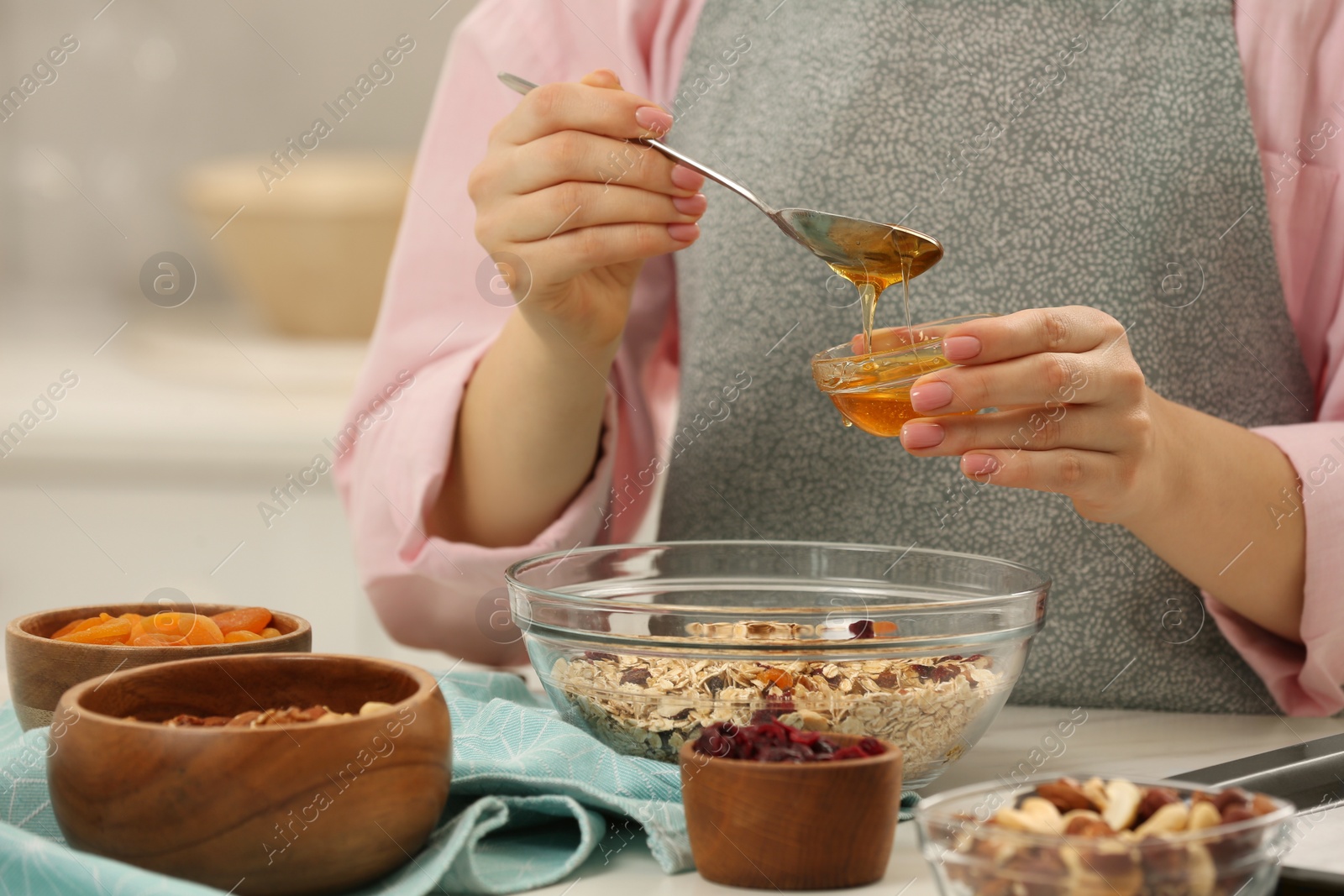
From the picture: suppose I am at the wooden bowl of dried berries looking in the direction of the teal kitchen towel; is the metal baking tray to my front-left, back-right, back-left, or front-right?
back-right

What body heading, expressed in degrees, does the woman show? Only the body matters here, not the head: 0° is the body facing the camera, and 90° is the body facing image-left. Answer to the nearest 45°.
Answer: approximately 0°

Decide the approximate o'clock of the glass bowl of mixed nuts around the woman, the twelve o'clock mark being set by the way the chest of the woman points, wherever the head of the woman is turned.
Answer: The glass bowl of mixed nuts is roughly at 12 o'clock from the woman.

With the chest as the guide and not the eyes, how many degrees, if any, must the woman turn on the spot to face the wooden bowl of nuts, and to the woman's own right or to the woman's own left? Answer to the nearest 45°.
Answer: approximately 45° to the woman's own right

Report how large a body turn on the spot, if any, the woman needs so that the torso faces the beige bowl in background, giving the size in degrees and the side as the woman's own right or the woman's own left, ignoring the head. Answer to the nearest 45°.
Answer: approximately 135° to the woman's own right
